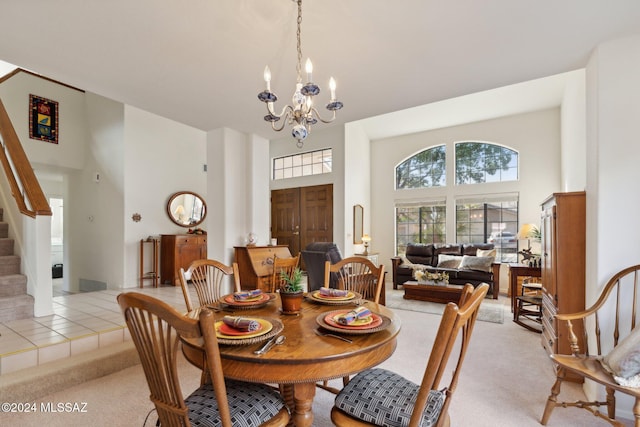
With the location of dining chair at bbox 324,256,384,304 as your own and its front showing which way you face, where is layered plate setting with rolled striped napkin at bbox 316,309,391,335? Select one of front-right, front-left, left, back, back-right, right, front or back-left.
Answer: front-left

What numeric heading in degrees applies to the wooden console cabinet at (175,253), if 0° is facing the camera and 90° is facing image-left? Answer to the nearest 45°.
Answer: approximately 315°

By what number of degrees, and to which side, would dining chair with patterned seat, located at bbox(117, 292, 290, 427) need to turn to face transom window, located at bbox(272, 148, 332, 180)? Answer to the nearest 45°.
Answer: approximately 45° to its left

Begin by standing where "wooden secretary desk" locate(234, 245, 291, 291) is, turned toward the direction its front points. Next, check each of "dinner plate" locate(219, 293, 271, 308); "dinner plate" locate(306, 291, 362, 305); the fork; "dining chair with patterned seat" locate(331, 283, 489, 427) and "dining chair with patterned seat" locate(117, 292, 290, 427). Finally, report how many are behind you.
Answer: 0

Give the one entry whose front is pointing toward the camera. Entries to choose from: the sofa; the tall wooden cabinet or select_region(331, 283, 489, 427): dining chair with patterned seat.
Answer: the sofa

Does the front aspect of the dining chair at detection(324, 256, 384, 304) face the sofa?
no

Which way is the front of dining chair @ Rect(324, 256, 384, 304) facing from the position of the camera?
facing the viewer and to the left of the viewer

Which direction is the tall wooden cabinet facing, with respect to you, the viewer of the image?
facing to the left of the viewer

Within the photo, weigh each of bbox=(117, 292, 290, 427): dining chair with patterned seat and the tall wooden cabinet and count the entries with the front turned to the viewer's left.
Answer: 1

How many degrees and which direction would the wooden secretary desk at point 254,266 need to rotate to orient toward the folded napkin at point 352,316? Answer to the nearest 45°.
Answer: approximately 45° to its right

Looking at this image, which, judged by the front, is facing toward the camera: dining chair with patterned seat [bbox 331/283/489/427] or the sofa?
the sofa

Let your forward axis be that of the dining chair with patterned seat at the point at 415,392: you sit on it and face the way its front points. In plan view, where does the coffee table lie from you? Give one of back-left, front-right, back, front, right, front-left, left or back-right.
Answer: front-right

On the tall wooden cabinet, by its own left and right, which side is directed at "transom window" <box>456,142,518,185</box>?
right

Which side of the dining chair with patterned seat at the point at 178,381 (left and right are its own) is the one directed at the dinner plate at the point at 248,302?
front

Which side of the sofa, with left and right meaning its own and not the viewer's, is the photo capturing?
front

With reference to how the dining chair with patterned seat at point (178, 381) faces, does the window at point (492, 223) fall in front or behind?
in front
